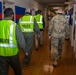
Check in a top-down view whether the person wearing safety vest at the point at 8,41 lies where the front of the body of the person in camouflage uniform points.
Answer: no
